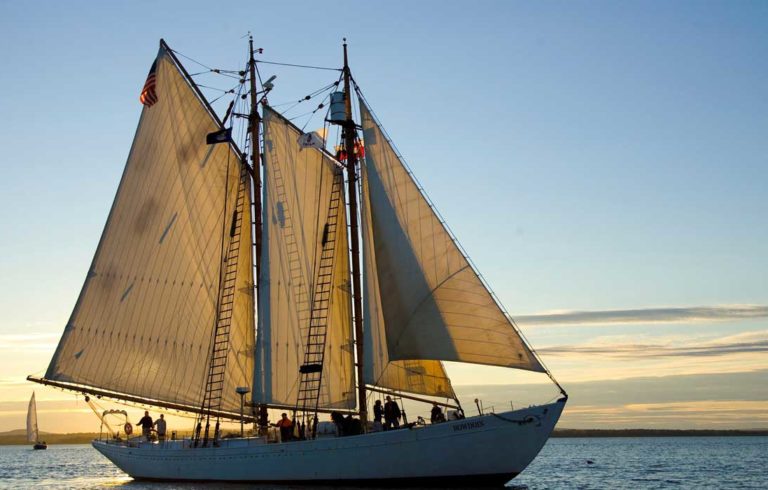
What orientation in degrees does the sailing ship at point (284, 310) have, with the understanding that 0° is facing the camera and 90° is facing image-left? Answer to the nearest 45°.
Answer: approximately 270°

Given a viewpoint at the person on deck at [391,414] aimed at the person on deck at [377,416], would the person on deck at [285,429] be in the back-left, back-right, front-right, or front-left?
front-left
